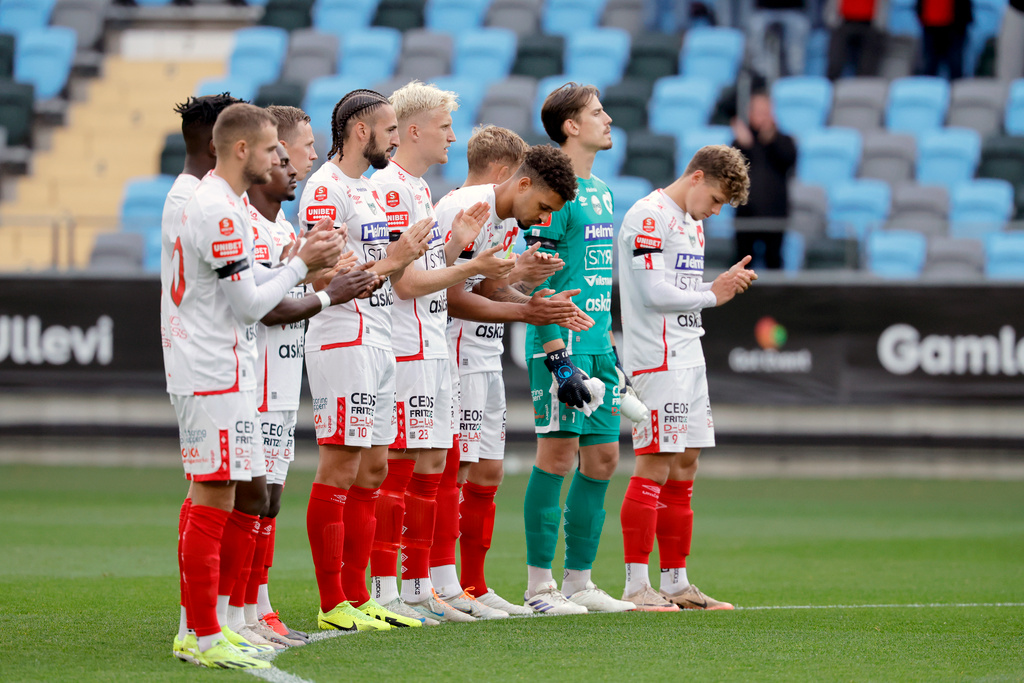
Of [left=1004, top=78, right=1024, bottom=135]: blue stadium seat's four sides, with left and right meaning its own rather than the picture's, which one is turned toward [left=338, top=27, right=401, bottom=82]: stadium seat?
right

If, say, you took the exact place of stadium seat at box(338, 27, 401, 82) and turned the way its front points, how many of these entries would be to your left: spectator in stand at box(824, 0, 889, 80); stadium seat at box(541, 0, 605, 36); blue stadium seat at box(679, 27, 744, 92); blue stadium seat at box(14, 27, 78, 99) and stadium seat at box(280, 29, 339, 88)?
3

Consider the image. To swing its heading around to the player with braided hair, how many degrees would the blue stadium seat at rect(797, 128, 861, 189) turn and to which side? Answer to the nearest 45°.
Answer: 0° — it already faces them

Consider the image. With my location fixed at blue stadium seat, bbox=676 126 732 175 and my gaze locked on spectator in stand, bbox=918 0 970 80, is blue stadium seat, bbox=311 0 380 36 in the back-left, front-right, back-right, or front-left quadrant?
back-left

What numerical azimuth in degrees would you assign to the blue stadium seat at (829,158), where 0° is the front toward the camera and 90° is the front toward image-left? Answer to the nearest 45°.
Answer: approximately 0°

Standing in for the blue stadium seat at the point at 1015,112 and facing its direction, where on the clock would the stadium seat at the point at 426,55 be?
The stadium seat is roughly at 3 o'clock from the blue stadium seat.

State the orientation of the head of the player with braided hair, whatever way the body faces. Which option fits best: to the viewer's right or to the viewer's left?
to the viewer's right

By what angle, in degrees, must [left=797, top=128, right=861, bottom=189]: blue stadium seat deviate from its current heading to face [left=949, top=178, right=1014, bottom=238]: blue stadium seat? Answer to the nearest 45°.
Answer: approximately 45° to its left

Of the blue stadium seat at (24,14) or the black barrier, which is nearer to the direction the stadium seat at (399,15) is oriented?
the black barrier
